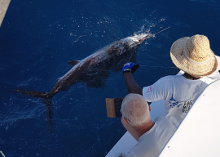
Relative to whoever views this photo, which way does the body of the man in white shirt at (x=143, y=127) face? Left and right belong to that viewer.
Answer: facing away from the viewer and to the left of the viewer

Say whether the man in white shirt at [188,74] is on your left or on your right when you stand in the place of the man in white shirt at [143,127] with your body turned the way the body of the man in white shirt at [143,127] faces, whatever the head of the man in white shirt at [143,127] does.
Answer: on your right

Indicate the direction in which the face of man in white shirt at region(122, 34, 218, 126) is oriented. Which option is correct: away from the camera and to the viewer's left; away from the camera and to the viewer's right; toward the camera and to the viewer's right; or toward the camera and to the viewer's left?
away from the camera and to the viewer's left

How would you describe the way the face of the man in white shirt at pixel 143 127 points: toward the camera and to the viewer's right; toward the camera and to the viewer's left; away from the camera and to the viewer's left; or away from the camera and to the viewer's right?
away from the camera and to the viewer's left

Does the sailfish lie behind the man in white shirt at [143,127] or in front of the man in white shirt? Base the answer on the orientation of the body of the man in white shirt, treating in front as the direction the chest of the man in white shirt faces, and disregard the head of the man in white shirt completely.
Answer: in front

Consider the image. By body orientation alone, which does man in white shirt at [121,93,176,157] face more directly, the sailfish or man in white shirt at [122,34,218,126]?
the sailfish
